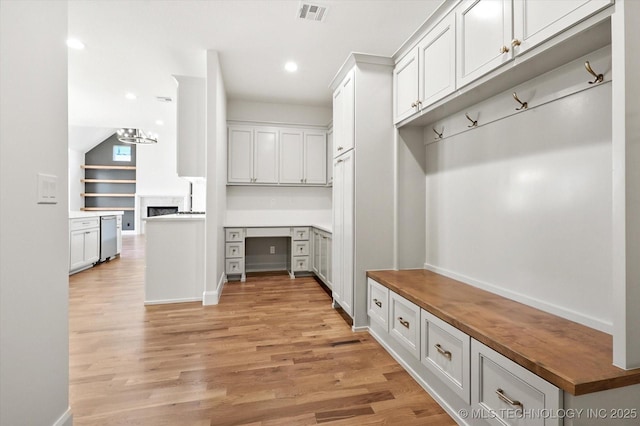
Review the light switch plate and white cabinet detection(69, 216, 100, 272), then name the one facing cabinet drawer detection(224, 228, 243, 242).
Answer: the white cabinet

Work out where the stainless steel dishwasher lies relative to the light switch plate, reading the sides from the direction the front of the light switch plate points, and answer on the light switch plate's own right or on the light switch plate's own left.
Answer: on the light switch plate's own left

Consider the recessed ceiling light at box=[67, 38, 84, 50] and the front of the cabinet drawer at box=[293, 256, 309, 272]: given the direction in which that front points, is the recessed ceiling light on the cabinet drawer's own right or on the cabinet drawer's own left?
on the cabinet drawer's own right

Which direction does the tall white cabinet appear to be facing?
to the viewer's left

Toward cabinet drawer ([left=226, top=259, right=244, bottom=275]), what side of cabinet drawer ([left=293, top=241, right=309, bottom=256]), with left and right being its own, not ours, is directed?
right

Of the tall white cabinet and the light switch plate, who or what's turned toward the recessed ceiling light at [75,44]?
the tall white cabinet

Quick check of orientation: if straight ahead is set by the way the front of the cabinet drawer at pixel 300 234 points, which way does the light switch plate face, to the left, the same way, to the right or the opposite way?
to the left

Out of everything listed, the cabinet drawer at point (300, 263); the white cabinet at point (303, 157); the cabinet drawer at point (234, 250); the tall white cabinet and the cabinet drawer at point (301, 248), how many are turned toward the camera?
4

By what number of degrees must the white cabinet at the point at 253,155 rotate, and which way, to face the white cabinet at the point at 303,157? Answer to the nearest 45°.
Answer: approximately 90° to its left

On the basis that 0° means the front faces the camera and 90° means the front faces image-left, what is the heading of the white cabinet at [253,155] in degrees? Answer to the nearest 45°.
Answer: approximately 0°
